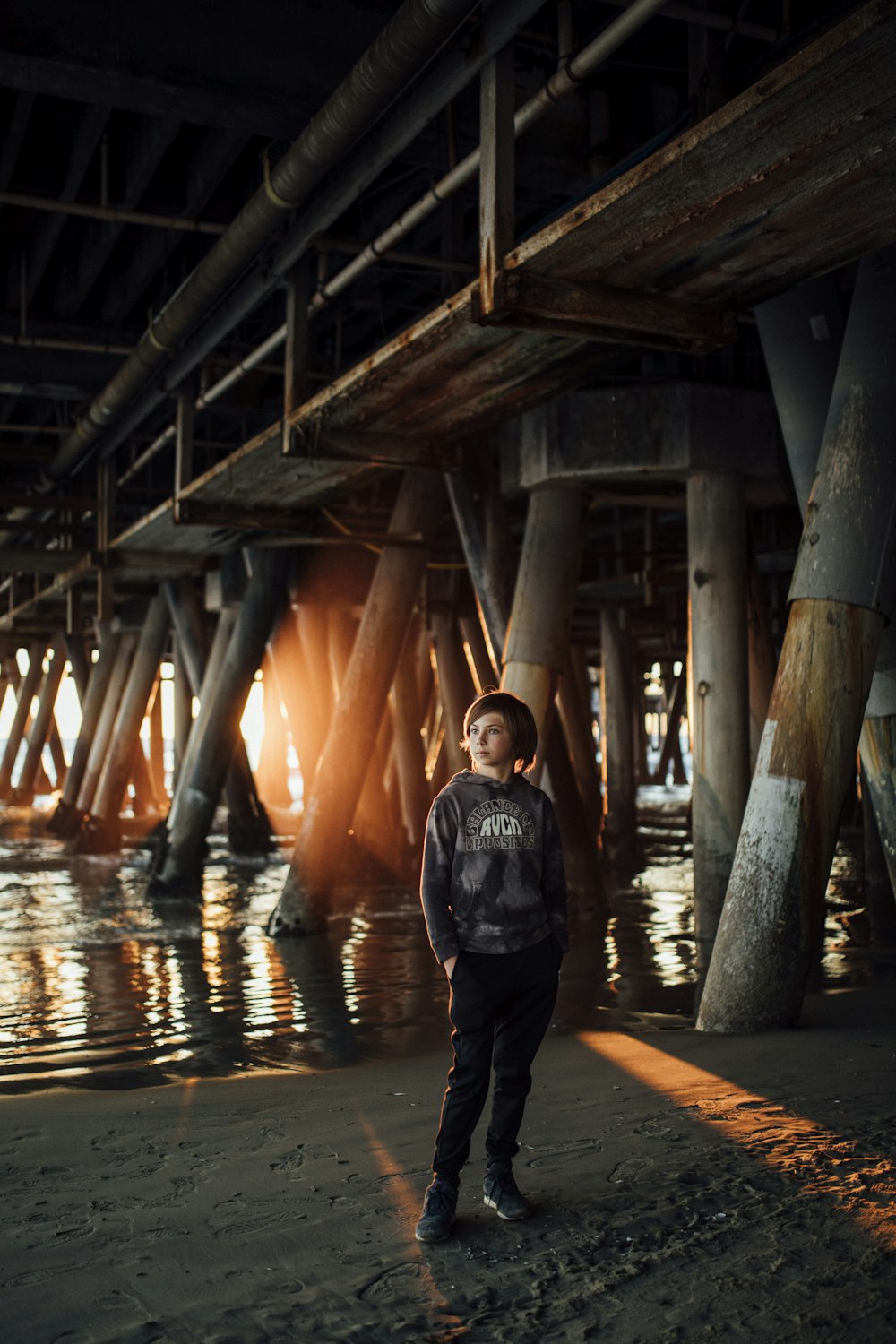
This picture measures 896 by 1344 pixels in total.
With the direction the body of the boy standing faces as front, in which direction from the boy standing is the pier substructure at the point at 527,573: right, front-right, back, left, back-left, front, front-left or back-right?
back

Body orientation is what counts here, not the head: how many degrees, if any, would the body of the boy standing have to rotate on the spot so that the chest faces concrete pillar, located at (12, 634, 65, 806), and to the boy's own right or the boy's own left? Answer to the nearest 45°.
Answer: approximately 180°

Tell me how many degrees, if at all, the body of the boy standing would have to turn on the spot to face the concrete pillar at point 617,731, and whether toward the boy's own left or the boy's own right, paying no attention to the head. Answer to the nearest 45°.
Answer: approximately 180°

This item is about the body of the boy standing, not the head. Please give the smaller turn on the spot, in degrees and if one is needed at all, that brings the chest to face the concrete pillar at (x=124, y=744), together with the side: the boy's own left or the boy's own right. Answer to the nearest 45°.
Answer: approximately 180°

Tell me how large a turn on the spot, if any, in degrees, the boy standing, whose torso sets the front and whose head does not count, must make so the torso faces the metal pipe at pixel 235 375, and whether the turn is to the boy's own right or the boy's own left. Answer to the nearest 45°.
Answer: approximately 180°

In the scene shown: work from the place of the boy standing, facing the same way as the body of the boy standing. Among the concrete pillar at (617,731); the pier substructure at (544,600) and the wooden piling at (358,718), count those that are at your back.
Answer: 3

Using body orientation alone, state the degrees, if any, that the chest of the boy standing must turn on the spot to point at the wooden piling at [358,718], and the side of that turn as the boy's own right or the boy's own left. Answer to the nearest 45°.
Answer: approximately 180°

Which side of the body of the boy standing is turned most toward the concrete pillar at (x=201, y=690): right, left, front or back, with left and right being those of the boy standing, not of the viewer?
back

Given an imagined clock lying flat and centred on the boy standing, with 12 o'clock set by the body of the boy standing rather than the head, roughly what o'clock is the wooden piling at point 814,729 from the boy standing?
The wooden piling is roughly at 7 o'clock from the boy standing.
